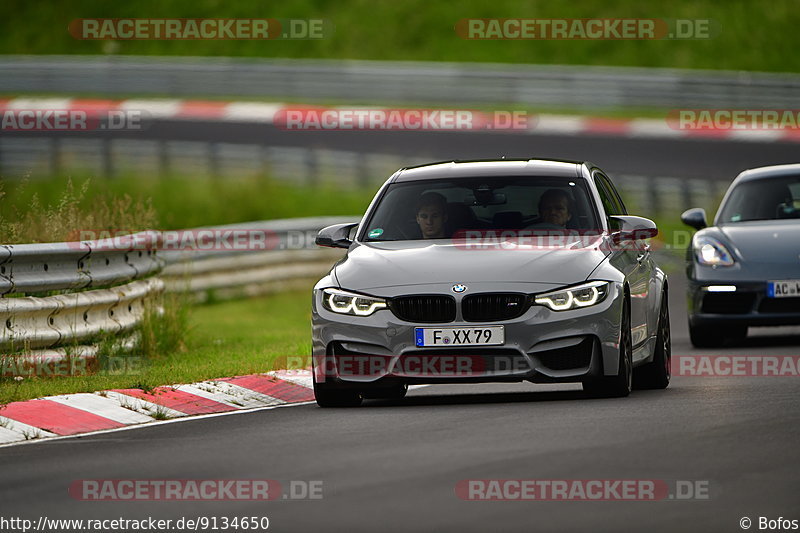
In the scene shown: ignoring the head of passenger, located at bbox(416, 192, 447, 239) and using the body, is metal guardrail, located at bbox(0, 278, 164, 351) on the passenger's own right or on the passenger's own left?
on the passenger's own right

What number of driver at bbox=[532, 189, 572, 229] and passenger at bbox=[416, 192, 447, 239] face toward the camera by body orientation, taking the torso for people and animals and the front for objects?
2

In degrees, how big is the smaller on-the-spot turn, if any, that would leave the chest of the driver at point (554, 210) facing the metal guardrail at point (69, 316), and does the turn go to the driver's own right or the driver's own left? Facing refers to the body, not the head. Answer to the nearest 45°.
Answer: approximately 90° to the driver's own right

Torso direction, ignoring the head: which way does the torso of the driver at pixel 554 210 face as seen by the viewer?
toward the camera

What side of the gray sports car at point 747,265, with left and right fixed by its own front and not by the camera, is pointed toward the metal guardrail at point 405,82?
back

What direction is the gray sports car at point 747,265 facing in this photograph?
toward the camera

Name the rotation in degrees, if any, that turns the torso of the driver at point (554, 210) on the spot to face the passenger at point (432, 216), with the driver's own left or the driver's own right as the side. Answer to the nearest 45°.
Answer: approximately 90° to the driver's own right

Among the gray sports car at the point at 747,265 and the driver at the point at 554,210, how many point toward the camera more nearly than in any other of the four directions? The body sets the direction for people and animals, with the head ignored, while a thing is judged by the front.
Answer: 2

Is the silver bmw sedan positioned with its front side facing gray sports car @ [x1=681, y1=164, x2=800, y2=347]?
no

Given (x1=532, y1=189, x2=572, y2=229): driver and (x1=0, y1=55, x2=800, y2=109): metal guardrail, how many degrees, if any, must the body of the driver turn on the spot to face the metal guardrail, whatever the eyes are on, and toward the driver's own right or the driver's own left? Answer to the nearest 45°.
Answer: approximately 180°

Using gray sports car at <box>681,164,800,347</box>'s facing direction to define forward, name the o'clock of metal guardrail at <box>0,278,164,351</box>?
The metal guardrail is roughly at 2 o'clock from the gray sports car.

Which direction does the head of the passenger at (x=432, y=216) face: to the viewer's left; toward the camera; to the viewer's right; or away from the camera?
toward the camera

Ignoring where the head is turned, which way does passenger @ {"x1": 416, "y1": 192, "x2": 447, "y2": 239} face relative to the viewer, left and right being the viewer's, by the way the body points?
facing the viewer

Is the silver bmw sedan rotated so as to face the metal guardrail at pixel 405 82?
no

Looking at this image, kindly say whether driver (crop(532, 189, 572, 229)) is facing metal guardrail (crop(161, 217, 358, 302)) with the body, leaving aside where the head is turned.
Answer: no

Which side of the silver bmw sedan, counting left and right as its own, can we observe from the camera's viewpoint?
front

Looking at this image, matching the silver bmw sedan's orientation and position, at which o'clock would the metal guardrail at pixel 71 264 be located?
The metal guardrail is roughly at 4 o'clock from the silver bmw sedan.

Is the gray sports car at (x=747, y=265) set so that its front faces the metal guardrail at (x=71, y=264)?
no

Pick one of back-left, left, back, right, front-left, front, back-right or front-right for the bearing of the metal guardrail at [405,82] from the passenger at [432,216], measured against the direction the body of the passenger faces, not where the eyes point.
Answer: back

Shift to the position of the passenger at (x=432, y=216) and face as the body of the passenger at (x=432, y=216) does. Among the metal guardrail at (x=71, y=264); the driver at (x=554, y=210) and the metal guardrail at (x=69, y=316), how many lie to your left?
1

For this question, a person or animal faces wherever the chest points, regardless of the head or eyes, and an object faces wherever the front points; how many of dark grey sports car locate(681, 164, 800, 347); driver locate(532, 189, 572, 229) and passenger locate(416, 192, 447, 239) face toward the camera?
3
